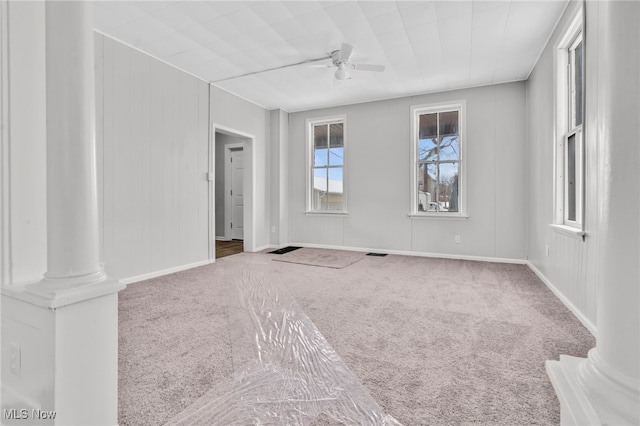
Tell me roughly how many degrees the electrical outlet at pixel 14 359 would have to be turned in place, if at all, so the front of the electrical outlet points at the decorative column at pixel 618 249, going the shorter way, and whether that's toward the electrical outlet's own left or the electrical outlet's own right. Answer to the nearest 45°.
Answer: approximately 90° to the electrical outlet's own left

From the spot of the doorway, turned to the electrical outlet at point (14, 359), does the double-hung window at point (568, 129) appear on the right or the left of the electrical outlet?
left

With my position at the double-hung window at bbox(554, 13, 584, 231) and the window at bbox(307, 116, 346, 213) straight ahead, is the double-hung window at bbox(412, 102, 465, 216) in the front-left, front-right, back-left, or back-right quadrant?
front-right

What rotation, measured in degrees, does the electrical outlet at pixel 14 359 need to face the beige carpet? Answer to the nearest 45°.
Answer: approximately 180°

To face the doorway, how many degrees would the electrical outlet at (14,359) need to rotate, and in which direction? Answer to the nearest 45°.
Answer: approximately 180°

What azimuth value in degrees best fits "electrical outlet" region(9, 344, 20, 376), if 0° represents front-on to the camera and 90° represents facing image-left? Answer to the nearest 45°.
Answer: approximately 45°

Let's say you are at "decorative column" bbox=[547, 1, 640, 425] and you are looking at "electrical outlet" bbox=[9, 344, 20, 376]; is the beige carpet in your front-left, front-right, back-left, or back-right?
front-right

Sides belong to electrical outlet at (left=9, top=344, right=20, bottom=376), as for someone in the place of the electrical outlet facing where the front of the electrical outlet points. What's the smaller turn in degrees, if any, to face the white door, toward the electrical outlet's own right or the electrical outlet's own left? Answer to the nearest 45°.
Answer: approximately 180°

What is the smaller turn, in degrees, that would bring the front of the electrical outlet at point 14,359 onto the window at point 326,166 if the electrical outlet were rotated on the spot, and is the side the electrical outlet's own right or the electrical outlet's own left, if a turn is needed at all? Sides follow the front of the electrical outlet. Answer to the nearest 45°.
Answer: approximately 180°

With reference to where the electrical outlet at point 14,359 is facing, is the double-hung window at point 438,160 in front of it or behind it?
behind
